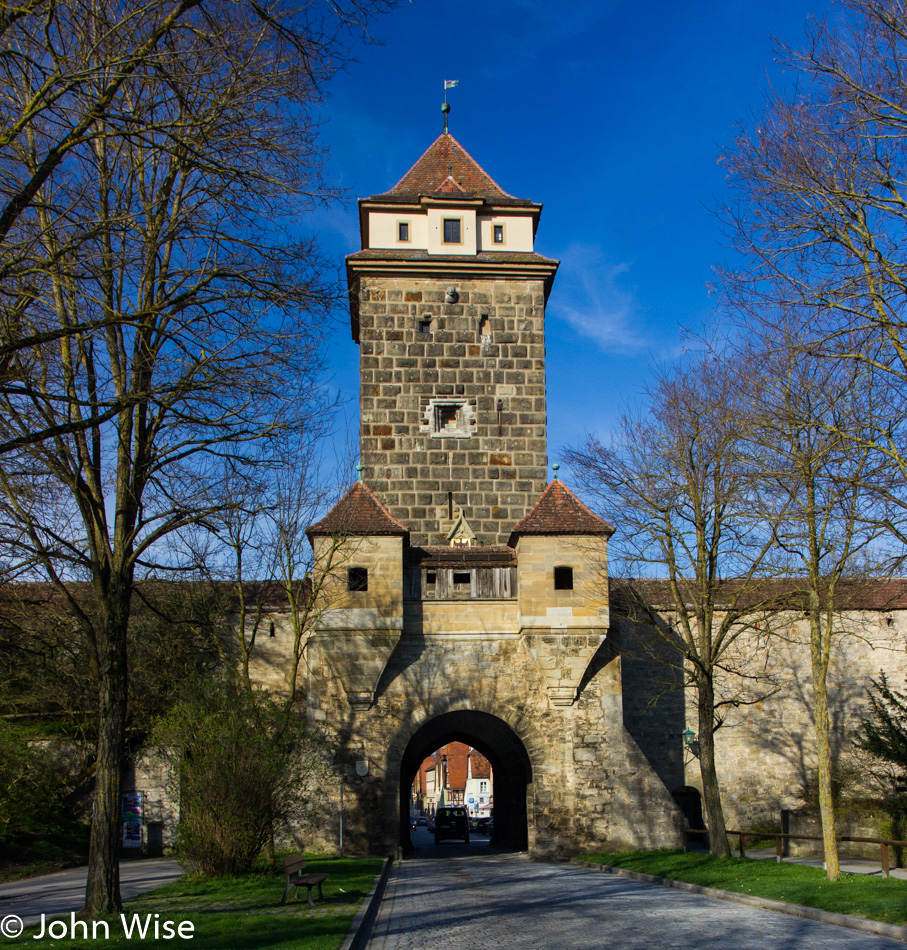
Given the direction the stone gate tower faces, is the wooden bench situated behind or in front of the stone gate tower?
in front

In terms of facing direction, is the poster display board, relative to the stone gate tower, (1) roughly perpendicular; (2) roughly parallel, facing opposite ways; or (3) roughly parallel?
roughly parallel

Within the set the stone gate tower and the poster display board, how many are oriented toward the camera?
2

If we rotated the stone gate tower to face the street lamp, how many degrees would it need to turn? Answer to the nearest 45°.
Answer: approximately 135° to its left

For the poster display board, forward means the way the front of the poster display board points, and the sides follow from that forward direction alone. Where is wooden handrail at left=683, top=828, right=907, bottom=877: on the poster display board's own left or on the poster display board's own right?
on the poster display board's own left

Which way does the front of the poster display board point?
toward the camera

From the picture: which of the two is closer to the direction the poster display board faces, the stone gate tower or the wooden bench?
the wooden bench

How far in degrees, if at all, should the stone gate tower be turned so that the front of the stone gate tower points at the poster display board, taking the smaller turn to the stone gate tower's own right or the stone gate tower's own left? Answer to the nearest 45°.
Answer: approximately 90° to the stone gate tower's own right

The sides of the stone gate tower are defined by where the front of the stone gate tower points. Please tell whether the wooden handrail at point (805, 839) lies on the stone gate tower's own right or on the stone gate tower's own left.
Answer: on the stone gate tower's own left

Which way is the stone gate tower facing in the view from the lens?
facing the viewer

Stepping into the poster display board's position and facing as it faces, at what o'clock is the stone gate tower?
The stone gate tower is roughly at 10 o'clock from the poster display board.

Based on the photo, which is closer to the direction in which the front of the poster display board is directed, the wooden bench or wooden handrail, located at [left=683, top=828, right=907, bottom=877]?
the wooden bench
